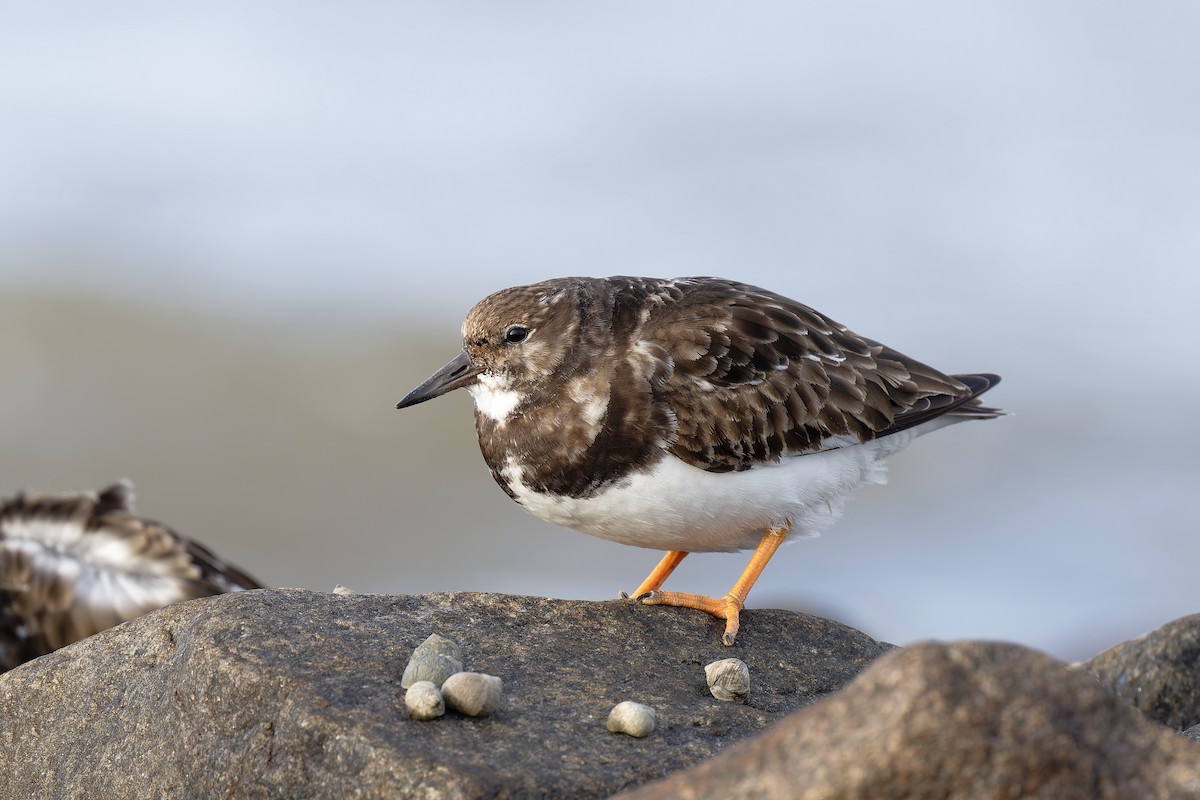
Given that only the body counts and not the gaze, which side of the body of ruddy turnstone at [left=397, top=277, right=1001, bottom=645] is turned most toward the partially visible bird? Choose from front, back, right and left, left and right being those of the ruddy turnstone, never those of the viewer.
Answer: front

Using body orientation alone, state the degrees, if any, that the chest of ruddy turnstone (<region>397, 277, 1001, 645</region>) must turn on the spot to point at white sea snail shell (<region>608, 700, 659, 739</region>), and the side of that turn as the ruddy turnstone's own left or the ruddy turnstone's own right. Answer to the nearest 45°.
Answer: approximately 90° to the ruddy turnstone's own left

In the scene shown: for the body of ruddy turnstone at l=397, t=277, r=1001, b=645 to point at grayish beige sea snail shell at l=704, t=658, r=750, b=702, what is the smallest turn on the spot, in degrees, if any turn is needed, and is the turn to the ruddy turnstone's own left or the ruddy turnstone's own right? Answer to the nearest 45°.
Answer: approximately 90° to the ruddy turnstone's own left

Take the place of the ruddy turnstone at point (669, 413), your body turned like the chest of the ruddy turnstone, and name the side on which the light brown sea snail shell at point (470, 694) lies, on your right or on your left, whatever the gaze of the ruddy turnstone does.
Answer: on your left

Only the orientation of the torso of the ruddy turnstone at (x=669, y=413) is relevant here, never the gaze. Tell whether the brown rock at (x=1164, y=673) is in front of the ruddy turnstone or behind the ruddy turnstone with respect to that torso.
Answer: behind

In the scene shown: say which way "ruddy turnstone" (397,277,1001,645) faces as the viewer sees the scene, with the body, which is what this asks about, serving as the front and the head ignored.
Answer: to the viewer's left

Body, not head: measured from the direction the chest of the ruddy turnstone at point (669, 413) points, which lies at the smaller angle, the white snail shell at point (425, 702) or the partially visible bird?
the partially visible bird
